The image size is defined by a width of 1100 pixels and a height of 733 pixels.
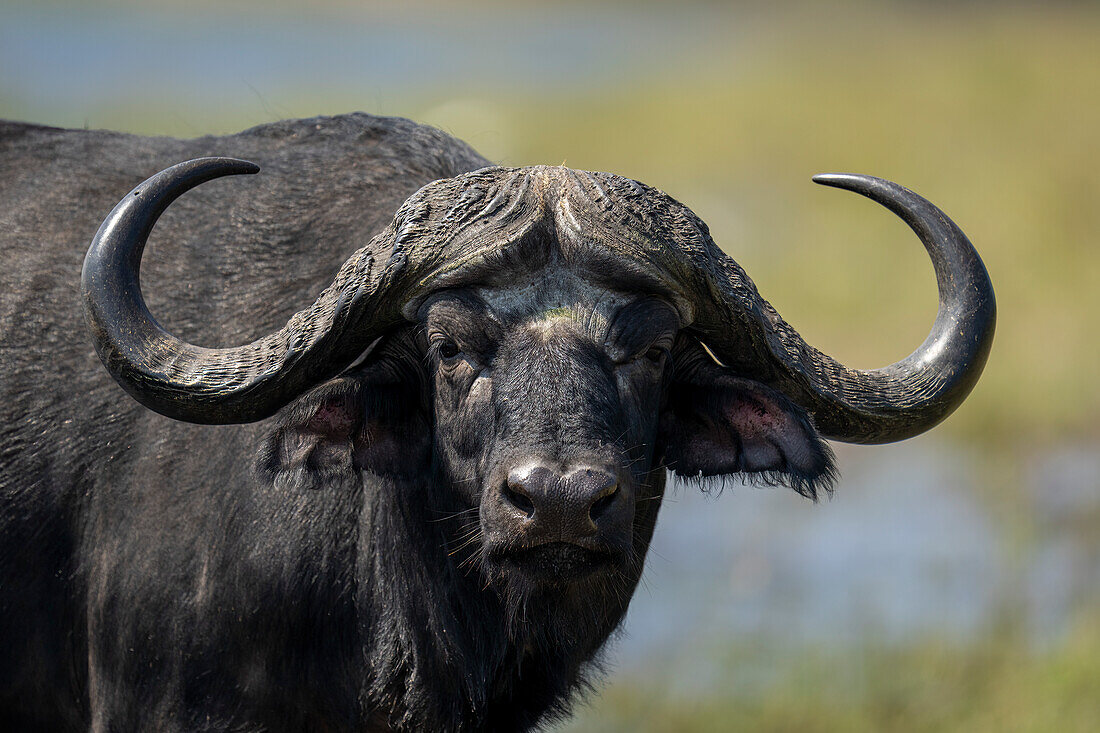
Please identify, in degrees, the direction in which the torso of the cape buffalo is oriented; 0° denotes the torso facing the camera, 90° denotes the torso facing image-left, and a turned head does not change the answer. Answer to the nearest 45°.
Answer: approximately 315°
